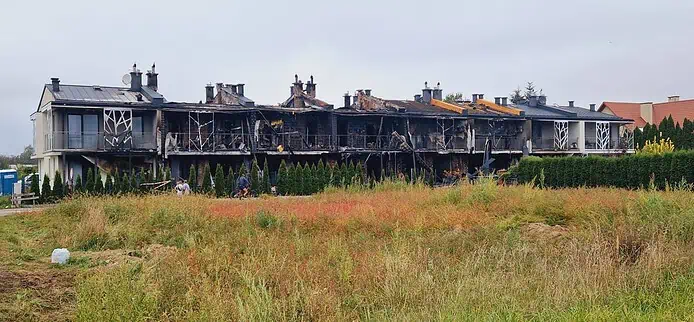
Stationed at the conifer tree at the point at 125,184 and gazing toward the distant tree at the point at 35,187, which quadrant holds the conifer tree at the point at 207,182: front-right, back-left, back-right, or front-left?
back-right

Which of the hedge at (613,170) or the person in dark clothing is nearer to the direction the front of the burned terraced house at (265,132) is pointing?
the person in dark clothing

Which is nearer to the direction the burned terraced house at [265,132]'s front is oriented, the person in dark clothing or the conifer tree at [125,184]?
the person in dark clothing

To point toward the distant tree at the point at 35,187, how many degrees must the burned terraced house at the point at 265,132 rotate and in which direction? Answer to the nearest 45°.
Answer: approximately 45° to its right

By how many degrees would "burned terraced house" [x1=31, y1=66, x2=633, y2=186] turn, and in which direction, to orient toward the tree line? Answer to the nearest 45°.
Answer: approximately 90° to its left

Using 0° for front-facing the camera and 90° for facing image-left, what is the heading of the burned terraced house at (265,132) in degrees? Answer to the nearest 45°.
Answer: approximately 0°

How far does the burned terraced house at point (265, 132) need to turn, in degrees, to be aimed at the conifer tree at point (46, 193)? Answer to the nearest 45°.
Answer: approximately 45° to its right

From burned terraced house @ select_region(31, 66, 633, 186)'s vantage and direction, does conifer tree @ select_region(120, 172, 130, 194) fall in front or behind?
in front

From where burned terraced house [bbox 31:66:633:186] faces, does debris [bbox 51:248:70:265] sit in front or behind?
in front

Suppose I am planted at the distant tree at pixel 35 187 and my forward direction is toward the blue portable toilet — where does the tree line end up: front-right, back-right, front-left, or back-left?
back-right

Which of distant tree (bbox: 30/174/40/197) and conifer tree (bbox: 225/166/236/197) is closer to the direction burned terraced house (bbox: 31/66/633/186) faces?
the conifer tree

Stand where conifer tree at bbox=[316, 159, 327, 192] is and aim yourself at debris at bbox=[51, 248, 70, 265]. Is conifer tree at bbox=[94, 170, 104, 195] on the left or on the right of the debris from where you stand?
right

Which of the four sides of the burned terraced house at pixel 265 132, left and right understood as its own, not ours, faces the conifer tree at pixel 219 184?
front
